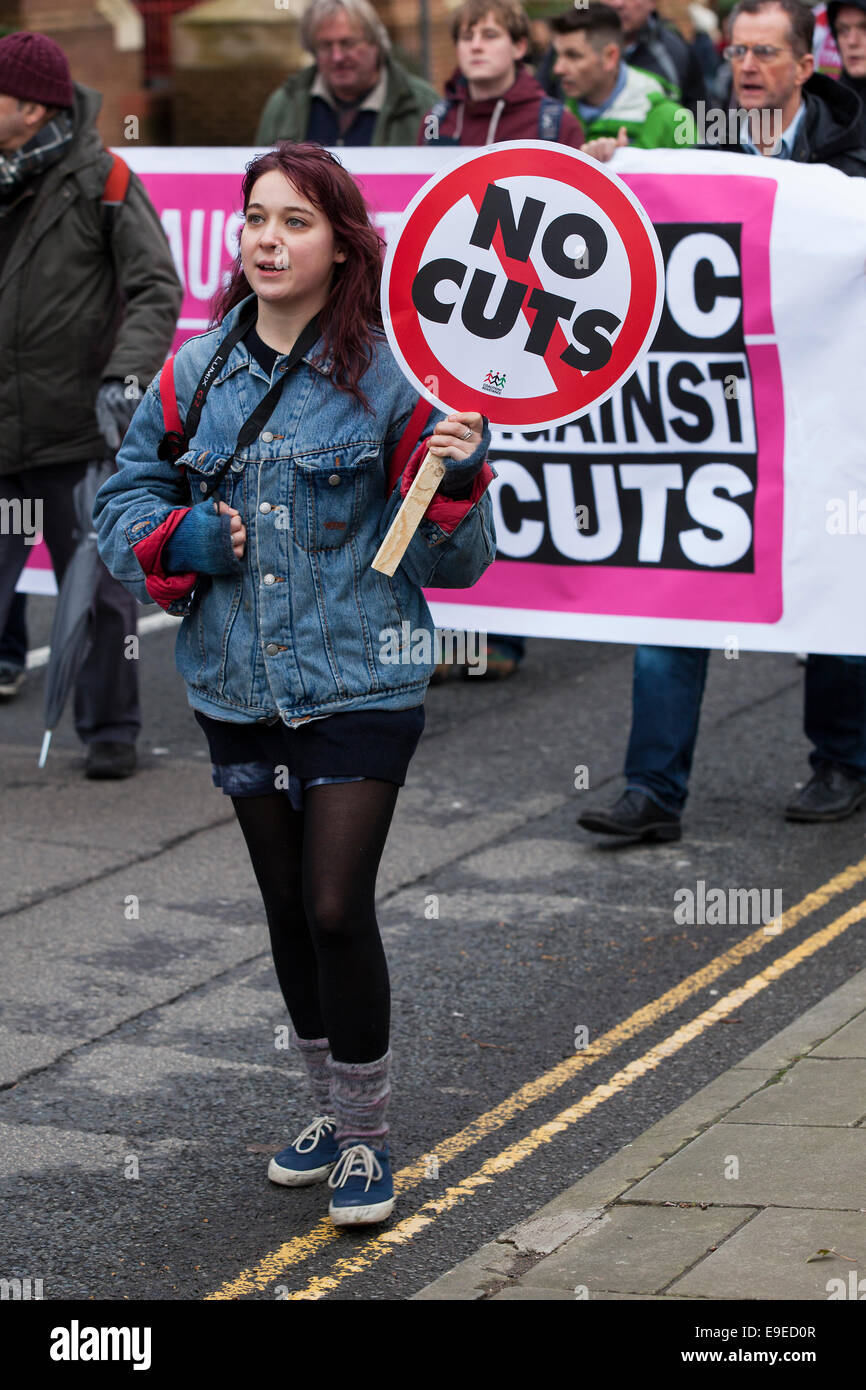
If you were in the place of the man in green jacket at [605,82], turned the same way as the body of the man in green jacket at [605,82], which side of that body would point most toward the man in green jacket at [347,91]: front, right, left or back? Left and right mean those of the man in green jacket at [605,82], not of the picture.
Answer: right

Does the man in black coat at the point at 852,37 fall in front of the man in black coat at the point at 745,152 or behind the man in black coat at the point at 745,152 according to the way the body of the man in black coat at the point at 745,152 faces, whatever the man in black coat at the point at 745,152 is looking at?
behind

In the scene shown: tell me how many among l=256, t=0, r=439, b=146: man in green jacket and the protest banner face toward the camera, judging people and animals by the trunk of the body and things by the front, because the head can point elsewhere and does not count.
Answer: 2

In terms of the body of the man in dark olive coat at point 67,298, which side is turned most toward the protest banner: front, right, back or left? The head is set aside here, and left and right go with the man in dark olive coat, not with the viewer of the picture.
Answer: left
